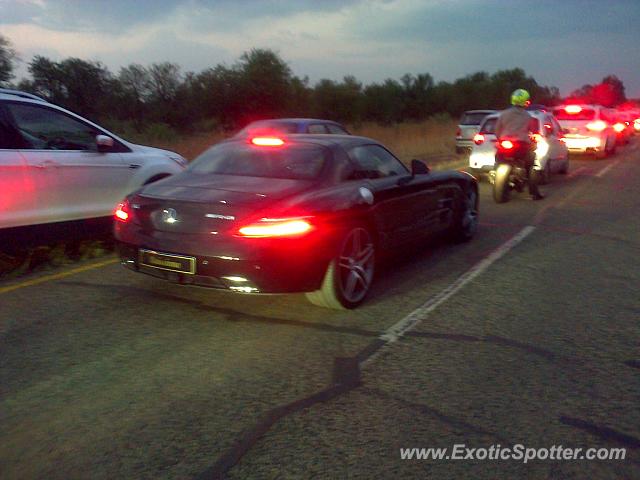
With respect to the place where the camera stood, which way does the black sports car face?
facing away from the viewer and to the right of the viewer

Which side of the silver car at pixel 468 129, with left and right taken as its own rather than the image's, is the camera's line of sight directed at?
back

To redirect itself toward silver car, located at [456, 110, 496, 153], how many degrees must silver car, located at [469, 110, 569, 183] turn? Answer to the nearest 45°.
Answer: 0° — it already faces it

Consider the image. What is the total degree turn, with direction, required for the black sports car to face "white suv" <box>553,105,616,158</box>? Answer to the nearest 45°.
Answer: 0° — it already faces it

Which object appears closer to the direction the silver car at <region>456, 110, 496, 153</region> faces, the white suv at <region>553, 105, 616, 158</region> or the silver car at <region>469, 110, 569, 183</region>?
the white suv

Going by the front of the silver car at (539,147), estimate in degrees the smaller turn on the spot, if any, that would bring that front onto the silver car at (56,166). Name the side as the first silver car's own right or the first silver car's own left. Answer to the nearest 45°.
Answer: approximately 135° to the first silver car's own left

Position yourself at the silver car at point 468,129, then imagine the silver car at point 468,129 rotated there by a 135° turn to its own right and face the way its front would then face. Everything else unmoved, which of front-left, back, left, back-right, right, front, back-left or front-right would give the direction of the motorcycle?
front-right

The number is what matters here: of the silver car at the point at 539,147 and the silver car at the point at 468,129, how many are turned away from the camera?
2

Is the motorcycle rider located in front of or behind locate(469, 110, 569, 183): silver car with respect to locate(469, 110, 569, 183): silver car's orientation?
behind

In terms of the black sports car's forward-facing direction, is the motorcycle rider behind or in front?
in front

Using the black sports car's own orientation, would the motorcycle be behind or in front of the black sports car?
in front

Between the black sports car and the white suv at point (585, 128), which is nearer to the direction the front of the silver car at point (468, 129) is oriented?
the white suv

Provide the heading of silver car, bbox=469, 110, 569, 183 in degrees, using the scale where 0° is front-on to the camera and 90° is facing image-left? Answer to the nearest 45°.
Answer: approximately 180°

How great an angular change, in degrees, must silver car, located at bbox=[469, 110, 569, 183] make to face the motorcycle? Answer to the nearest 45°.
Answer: approximately 180°
